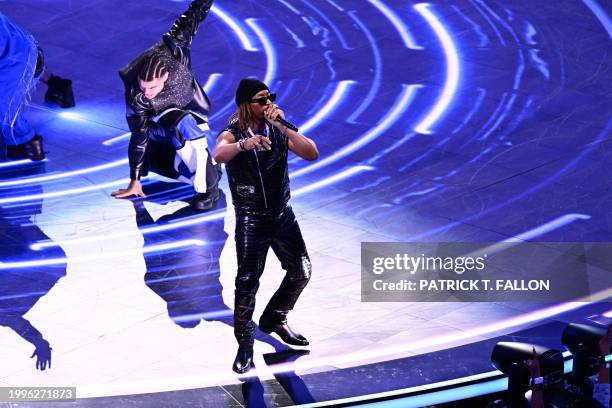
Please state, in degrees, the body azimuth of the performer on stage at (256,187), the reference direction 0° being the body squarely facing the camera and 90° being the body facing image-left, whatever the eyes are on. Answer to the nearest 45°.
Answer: approximately 315°
